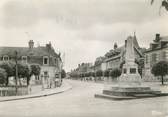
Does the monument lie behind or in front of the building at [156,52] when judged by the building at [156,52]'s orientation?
in front

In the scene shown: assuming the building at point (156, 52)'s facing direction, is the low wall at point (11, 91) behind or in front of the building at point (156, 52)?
in front

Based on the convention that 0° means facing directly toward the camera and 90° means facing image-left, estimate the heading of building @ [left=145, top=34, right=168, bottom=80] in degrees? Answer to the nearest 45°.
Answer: approximately 45°
